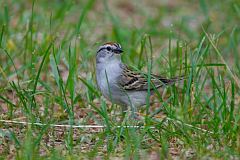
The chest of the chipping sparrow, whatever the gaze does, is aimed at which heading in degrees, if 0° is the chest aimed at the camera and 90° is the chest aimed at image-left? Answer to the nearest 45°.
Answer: approximately 45°
